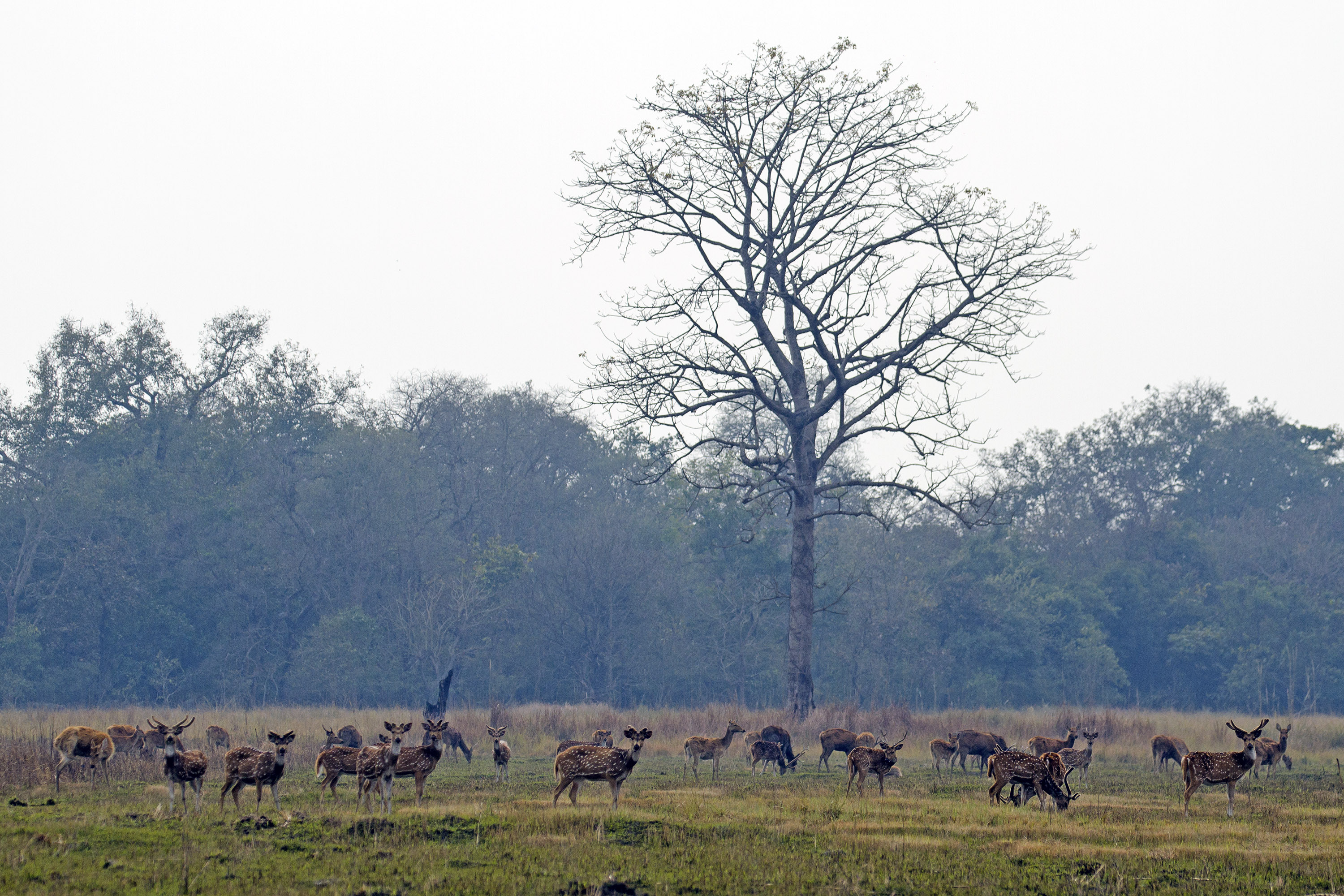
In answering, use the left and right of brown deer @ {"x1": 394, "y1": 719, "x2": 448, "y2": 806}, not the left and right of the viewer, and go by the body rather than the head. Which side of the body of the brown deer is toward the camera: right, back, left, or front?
right

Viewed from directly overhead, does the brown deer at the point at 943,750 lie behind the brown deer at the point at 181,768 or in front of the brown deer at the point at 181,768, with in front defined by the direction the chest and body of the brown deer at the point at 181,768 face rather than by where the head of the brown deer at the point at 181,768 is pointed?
behind

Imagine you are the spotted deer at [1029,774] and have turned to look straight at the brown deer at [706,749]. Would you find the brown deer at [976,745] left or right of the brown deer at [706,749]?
right

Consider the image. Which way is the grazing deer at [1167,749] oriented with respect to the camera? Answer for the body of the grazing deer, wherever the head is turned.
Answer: to the viewer's right

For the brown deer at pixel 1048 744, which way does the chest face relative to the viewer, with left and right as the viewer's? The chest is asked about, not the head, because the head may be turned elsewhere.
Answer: facing to the right of the viewer

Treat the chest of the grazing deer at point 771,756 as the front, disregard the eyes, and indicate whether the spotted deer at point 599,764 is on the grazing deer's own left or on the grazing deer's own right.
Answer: on the grazing deer's own right

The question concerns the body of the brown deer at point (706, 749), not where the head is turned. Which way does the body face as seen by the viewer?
to the viewer's right
